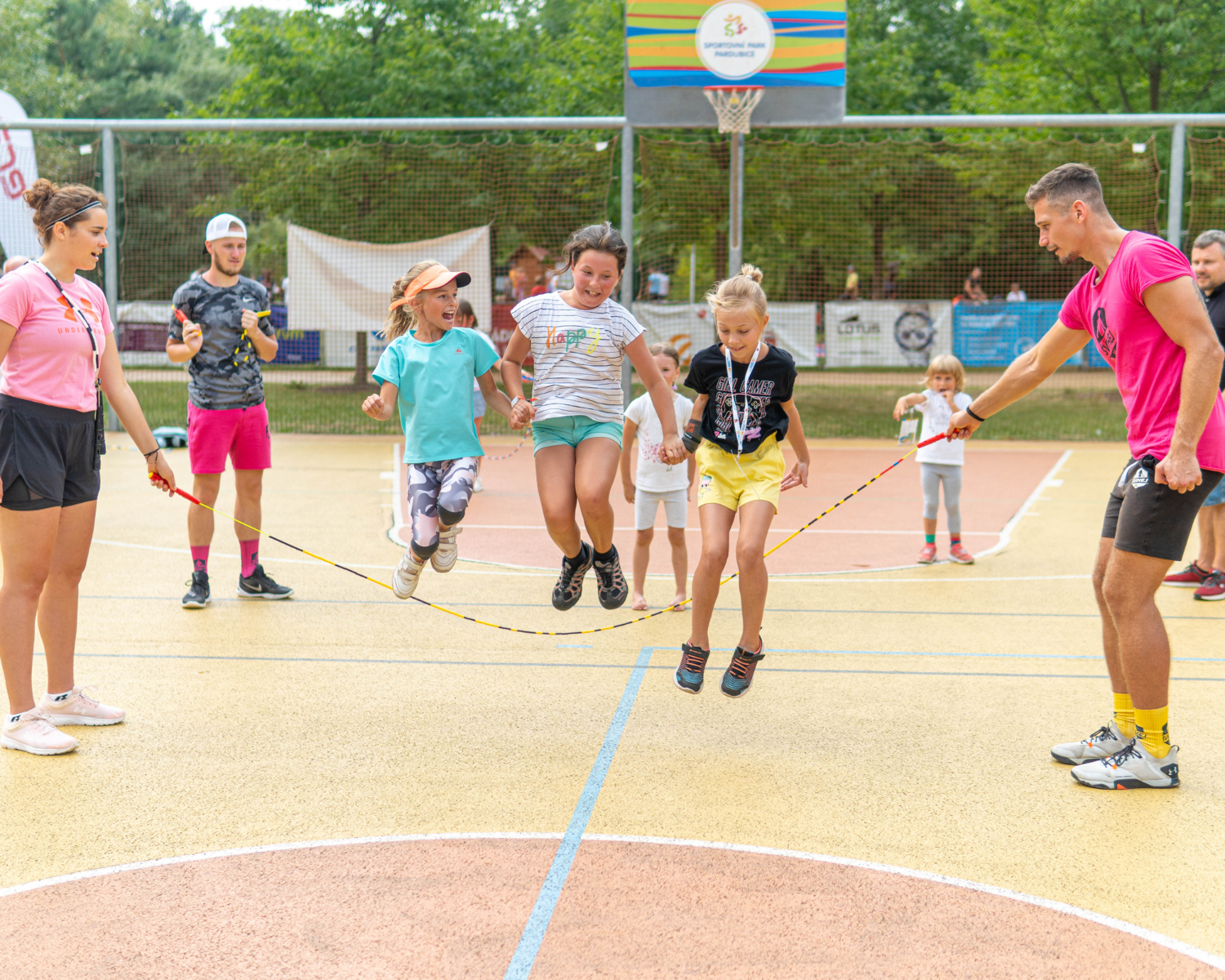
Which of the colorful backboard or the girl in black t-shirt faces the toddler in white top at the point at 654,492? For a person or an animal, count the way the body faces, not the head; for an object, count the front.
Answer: the colorful backboard

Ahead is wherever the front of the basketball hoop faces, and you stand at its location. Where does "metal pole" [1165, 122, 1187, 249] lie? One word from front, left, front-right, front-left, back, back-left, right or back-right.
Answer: left

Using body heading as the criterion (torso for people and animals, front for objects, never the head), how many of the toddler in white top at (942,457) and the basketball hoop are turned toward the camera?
2

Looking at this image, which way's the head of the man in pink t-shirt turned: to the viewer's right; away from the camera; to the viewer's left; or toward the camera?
to the viewer's left

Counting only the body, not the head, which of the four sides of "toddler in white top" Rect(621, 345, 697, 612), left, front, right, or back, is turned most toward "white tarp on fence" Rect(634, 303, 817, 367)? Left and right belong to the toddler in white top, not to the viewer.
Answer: back

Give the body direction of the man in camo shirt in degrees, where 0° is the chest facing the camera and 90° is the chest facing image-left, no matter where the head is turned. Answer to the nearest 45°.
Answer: approximately 0°

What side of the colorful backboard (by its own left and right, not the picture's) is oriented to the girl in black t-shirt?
front

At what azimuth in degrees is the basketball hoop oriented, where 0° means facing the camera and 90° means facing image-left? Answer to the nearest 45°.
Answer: approximately 0°

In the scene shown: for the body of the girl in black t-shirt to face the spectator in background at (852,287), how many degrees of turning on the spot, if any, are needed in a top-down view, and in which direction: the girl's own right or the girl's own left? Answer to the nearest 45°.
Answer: approximately 180°

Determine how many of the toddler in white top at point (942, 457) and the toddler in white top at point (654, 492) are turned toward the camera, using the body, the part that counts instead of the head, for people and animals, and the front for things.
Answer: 2
